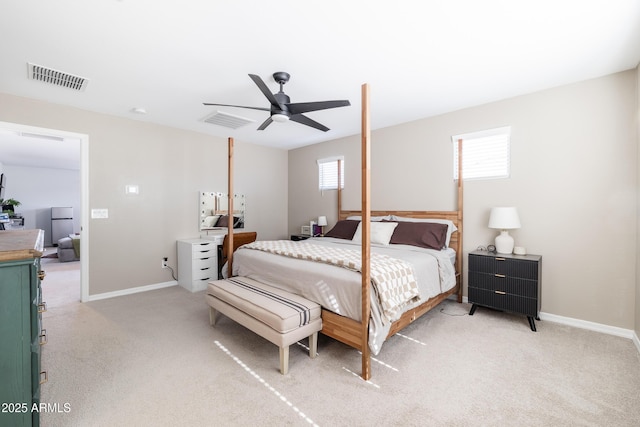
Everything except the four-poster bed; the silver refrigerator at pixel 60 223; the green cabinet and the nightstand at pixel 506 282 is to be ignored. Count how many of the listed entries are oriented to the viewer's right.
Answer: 1

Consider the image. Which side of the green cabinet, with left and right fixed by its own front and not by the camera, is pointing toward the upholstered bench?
front

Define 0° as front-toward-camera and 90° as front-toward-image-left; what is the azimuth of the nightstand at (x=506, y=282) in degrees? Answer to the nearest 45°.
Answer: approximately 45°

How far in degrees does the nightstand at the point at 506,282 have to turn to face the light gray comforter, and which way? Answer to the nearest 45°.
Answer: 0° — it already faces it

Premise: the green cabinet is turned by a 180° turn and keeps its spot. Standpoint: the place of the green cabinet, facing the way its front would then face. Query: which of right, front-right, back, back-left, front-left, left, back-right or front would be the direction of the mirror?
back-right

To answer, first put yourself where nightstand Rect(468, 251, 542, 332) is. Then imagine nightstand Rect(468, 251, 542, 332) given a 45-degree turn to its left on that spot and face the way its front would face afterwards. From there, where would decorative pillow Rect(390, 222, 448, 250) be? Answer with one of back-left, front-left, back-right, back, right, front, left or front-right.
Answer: right

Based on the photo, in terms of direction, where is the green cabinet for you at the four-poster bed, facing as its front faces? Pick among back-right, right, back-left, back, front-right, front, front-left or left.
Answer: front

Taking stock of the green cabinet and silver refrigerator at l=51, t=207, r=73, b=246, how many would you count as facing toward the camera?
1

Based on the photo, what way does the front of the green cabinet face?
to the viewer's right

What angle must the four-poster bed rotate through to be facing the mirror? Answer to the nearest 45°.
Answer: approximately 90° to its right

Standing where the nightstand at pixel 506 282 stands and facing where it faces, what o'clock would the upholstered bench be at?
The upholstered bench is roughly at 12 o'clock from the nightstand.

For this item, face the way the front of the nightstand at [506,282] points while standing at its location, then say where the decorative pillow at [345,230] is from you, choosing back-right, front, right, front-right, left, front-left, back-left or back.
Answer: front-right

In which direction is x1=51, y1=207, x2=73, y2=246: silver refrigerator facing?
toward the camera

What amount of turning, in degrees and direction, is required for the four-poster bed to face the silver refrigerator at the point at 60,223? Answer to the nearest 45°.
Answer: approximately 90° to its right

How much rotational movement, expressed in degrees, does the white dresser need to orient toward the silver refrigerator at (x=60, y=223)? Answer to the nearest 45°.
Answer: approximately 180°

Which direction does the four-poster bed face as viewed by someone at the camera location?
facing the viewer and to the left of the viewer

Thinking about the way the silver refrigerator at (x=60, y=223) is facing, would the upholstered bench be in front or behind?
in front

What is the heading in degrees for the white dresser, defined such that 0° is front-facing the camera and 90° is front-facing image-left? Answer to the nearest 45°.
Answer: approximately 315°
